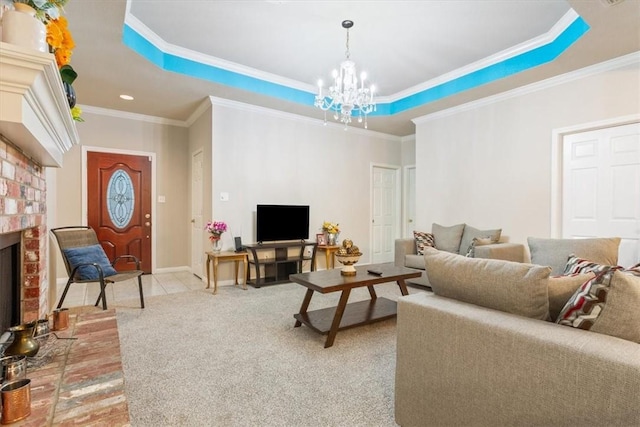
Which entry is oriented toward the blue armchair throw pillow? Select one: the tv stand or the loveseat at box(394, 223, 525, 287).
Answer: the loveseat

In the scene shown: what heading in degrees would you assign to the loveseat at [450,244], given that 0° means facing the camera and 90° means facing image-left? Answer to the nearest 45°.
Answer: approximately 45°

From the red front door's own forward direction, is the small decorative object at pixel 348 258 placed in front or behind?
in front

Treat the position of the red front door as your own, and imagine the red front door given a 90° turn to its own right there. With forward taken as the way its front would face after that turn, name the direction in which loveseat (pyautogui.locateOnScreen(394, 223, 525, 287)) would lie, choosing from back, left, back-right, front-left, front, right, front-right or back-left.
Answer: back-left

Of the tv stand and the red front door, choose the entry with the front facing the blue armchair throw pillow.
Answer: the red front door

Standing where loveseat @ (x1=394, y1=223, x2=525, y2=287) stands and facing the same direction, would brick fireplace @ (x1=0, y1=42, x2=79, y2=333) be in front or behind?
in front

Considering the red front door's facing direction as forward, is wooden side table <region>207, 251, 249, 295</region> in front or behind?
in front

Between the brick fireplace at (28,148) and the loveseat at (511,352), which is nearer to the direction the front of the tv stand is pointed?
the loveseat

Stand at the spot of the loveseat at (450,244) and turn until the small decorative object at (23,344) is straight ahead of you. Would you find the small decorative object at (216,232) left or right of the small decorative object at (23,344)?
right

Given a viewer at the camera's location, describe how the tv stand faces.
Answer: facing the viewer and to the right of the viewer

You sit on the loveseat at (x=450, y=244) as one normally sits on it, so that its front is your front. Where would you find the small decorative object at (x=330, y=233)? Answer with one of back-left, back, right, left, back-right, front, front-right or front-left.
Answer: front-right

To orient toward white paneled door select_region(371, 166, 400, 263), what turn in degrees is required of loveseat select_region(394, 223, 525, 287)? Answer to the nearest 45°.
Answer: approximately 90° to its right

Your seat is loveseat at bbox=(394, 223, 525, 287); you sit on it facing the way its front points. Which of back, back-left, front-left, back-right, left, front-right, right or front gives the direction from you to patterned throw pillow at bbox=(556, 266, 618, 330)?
front-left

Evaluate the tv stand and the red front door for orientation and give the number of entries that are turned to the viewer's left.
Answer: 0

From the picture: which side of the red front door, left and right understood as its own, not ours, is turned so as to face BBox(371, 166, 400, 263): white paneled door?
left
